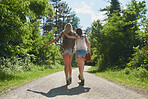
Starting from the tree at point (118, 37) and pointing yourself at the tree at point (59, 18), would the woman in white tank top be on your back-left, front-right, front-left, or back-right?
back-left

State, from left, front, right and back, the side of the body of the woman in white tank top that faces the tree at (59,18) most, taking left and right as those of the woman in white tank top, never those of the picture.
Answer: front

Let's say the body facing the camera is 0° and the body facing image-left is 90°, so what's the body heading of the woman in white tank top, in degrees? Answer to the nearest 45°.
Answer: approximately 180°

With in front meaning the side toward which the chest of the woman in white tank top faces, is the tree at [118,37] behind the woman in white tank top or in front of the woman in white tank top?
in front
